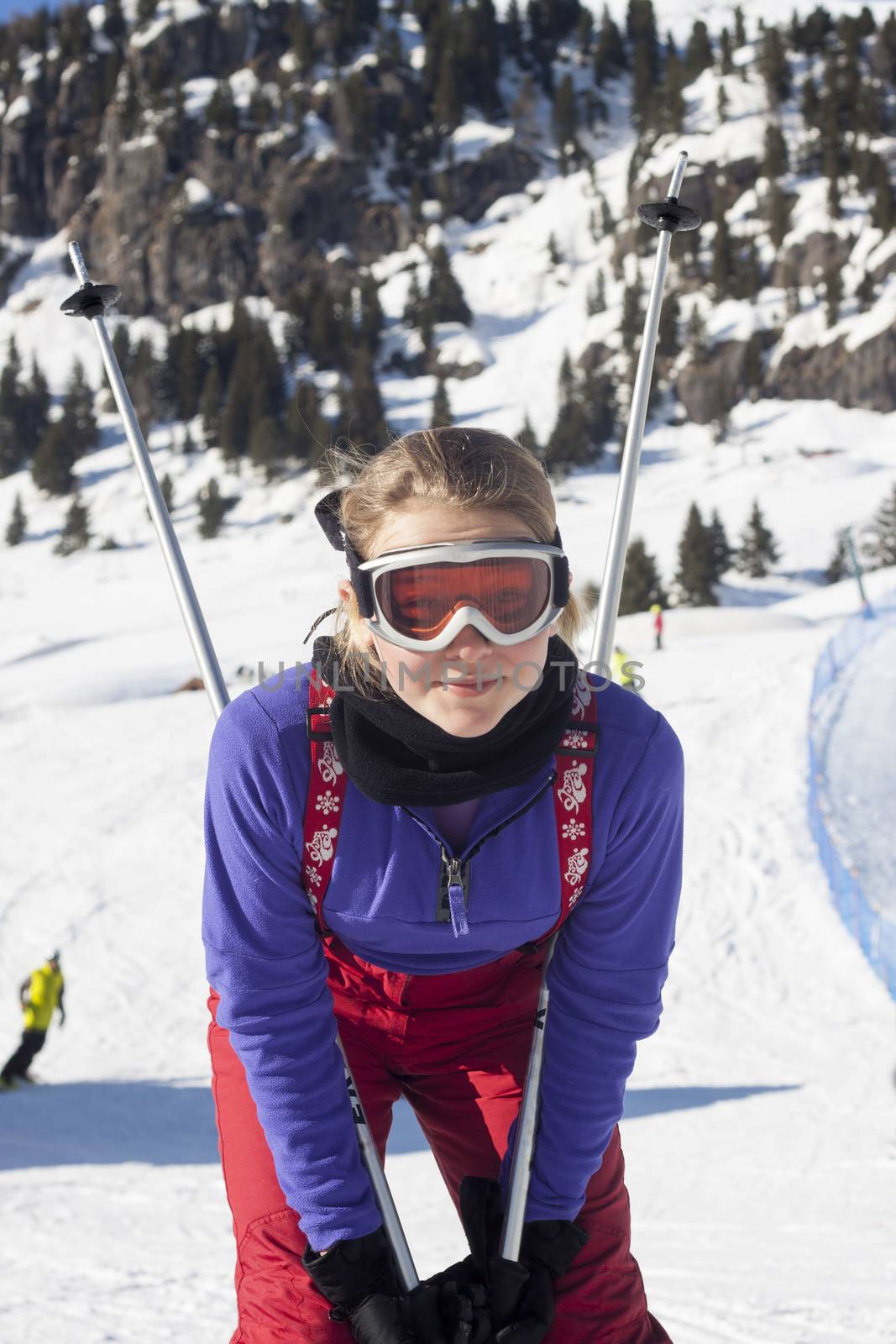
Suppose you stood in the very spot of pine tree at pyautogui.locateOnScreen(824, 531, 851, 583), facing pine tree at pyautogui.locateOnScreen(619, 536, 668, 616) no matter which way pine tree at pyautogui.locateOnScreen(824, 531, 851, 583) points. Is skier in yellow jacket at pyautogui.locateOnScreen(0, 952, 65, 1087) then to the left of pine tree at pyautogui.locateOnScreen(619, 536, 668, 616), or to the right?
left

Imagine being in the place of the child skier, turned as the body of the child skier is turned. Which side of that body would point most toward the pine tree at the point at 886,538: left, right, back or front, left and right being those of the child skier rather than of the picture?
back

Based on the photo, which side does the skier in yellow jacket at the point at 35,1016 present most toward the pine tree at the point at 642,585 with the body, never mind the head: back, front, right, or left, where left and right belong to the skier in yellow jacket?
left

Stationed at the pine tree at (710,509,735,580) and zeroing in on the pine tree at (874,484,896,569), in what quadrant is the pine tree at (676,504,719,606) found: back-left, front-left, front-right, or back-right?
back-right

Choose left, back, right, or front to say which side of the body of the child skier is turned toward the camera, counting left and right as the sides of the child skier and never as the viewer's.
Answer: front

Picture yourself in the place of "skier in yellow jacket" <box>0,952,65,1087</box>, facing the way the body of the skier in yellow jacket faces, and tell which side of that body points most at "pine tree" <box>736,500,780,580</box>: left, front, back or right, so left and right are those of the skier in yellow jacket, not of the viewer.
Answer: left

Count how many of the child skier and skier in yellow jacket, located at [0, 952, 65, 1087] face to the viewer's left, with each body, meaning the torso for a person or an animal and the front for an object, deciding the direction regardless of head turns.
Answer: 0

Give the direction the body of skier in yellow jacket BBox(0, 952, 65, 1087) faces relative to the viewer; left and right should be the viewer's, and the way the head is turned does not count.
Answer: facing the viewer and to the right of the viewer

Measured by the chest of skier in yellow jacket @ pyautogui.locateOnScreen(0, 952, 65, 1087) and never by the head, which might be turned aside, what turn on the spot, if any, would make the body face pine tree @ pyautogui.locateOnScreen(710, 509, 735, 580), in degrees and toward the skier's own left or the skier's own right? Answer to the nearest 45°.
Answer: approximately 90° to the skier's own left
